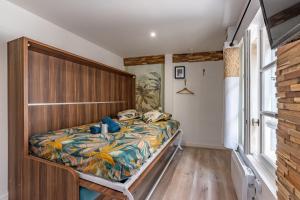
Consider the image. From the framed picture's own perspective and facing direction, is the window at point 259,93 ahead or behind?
ahead

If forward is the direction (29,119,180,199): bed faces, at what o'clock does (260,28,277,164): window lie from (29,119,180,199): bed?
The window is roughly at 8 o'clock from the bed.

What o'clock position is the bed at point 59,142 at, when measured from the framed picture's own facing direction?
The bed is roughly at 1 o'clock from the framed picture.

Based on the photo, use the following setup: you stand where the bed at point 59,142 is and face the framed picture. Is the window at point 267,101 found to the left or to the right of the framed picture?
right

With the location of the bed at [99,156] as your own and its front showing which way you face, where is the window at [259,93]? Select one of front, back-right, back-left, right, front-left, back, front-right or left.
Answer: back-left

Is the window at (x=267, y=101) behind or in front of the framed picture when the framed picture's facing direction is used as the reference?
in front

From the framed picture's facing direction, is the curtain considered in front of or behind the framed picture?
in front

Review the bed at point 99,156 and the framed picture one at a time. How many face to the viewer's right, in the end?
0

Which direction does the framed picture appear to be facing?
toward the camera

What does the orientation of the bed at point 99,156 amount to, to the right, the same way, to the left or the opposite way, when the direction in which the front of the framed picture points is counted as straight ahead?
the same way

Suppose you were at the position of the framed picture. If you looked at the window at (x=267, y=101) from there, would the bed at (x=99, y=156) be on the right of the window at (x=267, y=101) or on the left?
right

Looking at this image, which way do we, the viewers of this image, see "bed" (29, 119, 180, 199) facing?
facing the viewer and to the left of the viewer

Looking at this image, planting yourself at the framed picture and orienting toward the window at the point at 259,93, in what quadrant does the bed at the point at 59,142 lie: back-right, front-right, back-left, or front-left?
front-right
